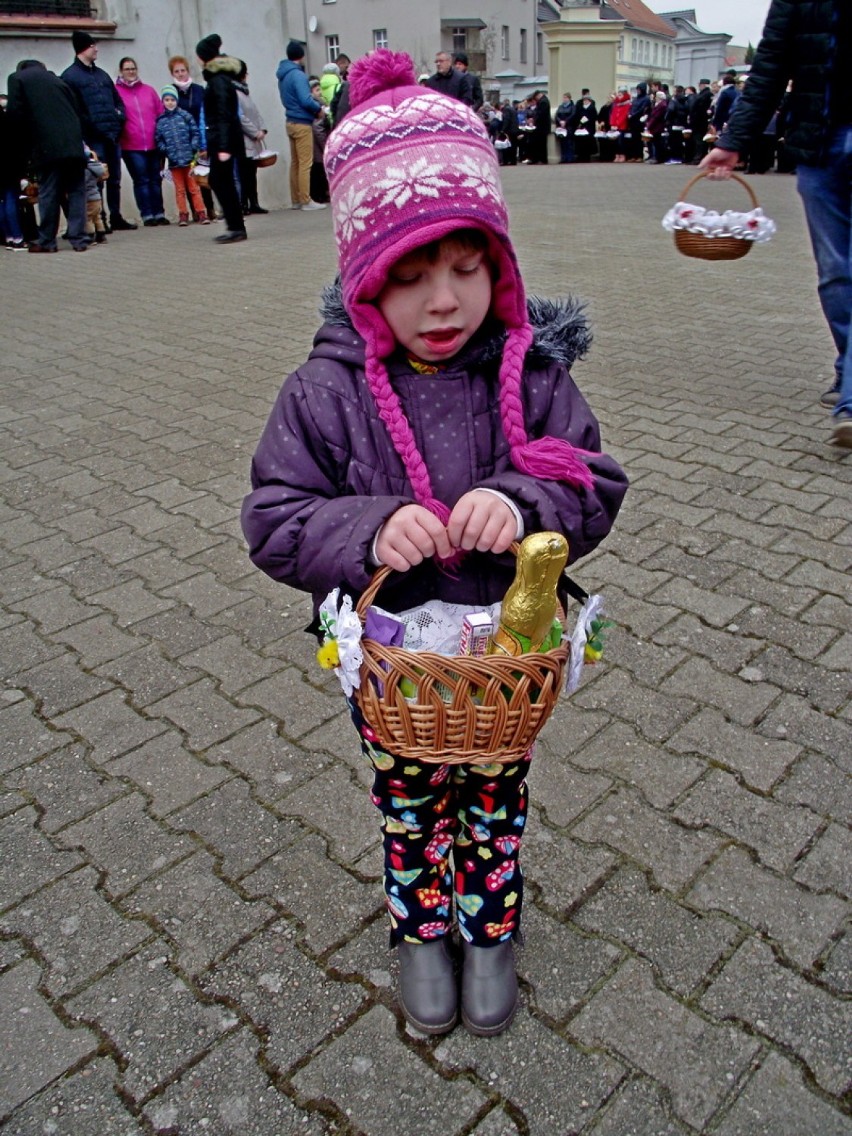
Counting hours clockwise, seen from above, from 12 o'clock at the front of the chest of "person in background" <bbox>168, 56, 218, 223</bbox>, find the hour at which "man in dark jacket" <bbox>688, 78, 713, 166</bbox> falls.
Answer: The man in dark jacket is roughly at 8 o'clock from the person in background.

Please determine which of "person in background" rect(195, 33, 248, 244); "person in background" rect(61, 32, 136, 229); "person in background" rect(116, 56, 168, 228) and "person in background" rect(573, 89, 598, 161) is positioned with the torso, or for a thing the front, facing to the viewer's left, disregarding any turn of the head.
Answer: "person in background" rect(195, 33, 248, 244)

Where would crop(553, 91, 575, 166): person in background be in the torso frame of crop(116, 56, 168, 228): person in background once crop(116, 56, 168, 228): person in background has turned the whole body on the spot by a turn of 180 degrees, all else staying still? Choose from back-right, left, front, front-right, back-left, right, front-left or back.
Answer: front-right

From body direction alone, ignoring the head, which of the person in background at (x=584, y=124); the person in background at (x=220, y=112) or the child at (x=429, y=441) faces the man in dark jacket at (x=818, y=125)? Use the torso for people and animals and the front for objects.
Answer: the person in background at (x=584, y=124)

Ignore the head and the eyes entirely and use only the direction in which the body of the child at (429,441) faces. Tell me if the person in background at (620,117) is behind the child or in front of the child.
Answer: behind

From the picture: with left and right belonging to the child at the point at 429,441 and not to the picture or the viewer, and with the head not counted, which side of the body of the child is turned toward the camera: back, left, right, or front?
front

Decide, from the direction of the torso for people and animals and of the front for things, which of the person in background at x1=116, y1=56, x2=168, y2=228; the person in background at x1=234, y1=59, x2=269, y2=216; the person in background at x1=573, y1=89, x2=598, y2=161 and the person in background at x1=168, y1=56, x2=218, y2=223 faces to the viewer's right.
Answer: the person in background at x1=234, y1=59, x2=269, y2=216

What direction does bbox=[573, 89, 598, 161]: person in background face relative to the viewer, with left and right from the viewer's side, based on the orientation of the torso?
facing the viewer

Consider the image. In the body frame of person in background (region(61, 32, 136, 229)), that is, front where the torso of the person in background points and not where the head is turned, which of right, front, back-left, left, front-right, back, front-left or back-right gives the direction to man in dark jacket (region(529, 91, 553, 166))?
left

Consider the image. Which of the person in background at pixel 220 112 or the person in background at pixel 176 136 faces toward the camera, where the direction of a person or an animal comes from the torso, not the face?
the person in background at pixel 176 136

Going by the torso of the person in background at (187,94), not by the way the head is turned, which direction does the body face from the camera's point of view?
toward the camera

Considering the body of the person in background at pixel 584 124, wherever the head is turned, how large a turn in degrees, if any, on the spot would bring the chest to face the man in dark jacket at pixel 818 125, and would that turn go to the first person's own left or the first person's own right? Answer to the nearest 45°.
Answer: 0° — they already face them

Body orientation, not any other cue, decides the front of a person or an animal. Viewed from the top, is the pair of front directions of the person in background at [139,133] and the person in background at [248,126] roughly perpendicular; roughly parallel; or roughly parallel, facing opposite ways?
roughly perpendicular

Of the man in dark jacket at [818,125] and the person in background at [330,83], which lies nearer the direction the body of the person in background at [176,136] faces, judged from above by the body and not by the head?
the man in dark jacket

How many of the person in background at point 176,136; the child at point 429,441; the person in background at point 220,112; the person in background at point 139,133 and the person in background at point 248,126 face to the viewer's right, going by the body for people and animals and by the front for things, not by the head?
1

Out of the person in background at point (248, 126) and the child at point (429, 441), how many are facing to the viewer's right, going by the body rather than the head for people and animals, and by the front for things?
1
